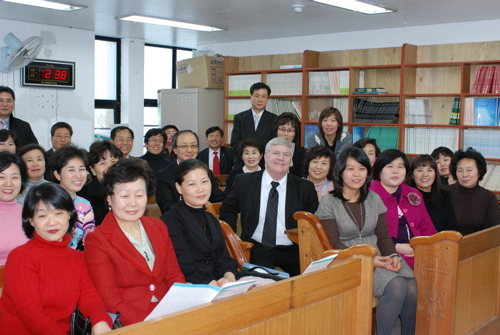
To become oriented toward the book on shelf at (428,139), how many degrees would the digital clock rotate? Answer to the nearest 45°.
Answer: approximately 45° to its left

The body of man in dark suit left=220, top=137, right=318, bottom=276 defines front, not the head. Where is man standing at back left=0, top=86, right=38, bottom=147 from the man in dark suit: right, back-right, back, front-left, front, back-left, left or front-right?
back-right

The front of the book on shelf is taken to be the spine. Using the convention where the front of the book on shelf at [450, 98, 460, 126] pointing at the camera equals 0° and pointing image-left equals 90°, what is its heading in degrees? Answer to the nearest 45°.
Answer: approximately 0°

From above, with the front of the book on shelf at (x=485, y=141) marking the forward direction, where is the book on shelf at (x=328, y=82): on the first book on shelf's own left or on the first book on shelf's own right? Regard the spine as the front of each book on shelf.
on the first book on shelf's own right

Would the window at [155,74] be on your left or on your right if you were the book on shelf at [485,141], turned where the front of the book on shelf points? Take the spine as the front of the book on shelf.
on your right

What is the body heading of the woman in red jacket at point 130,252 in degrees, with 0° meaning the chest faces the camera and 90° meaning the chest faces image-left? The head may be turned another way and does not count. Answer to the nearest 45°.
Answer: approximately 315°
